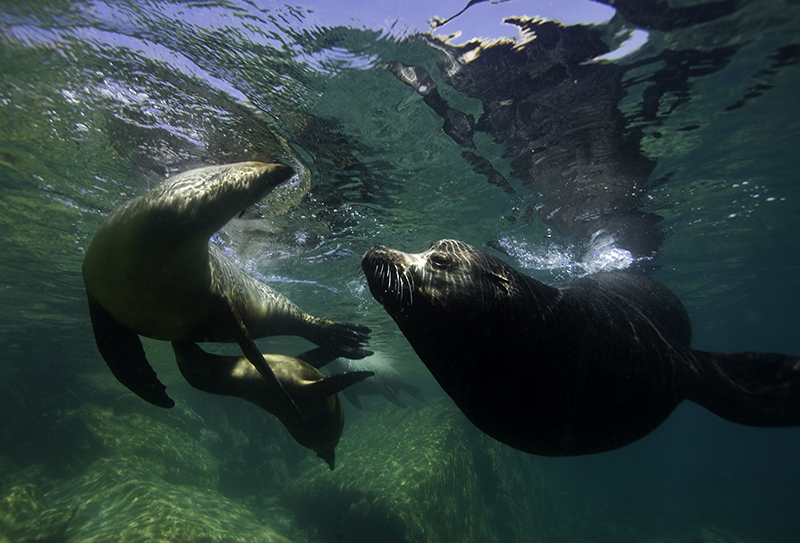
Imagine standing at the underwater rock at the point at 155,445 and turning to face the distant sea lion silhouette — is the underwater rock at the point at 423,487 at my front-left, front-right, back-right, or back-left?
front-right

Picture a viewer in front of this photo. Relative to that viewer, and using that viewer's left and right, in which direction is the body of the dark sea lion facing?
facing to the left of the viewer

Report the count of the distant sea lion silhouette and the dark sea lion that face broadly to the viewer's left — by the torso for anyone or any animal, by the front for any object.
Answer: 2

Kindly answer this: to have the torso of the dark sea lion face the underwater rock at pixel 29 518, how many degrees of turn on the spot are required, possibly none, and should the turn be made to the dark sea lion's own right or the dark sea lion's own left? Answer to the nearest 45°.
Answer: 0° — it already faces it

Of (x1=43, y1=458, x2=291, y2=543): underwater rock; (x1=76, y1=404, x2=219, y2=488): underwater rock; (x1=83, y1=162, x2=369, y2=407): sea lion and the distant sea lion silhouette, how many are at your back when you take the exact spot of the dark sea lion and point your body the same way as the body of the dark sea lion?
0

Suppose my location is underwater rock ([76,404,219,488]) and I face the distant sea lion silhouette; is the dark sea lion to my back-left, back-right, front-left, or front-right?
front-right

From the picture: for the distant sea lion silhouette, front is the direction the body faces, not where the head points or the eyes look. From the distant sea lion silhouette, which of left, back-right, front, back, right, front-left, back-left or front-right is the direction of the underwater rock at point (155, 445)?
front

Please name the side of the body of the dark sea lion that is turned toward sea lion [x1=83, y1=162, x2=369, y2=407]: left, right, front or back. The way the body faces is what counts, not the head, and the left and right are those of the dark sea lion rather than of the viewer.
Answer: front

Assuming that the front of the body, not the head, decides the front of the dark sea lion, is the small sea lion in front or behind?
in front

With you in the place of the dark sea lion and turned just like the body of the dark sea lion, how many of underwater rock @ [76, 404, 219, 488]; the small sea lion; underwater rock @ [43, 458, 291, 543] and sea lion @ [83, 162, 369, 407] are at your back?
0

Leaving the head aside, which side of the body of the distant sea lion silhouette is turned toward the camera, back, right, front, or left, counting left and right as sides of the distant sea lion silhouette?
left
